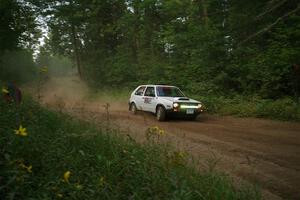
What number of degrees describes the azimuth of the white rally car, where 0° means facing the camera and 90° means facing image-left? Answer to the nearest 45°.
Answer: approximately 315°
